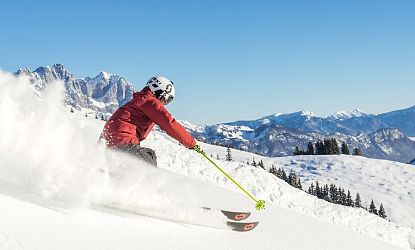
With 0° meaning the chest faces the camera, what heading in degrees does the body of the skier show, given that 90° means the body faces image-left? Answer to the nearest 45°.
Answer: approximately 270°
